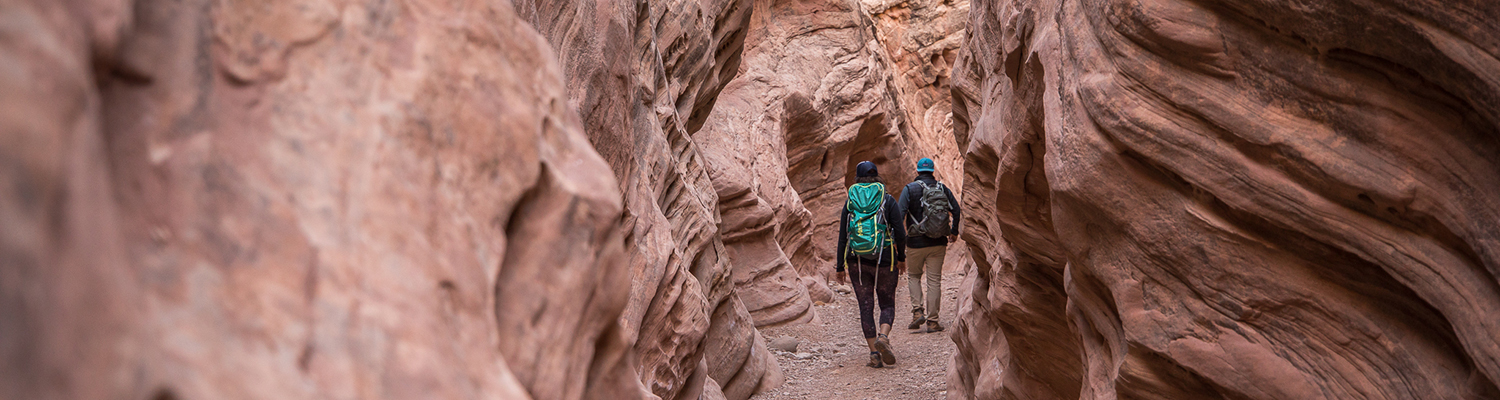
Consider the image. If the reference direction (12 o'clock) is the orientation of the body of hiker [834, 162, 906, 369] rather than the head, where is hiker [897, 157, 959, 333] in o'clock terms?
hiker [897, 157, 959, 333] is roughly at 1 o'clock from hiker [834, 162, 906, 369].

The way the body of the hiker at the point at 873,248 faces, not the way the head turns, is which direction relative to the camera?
away from the camera
